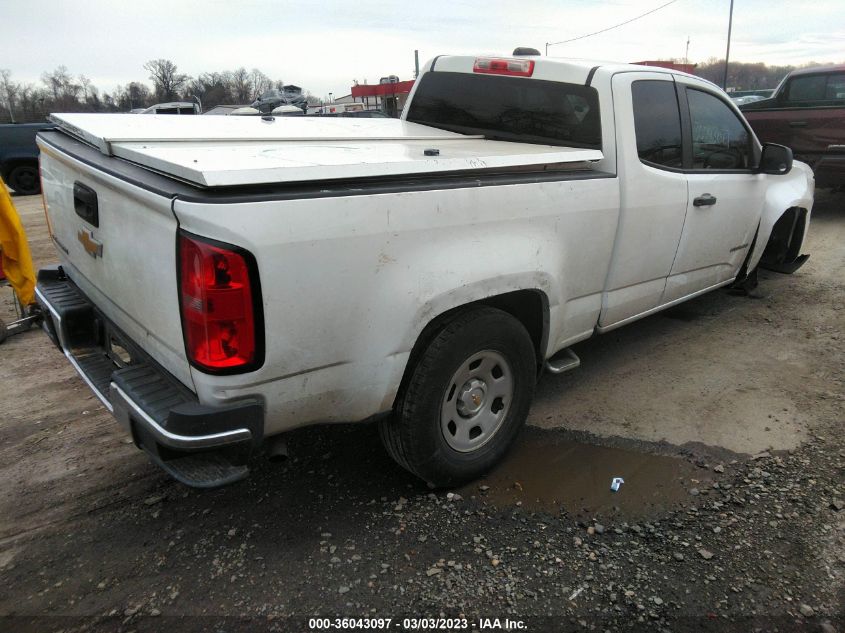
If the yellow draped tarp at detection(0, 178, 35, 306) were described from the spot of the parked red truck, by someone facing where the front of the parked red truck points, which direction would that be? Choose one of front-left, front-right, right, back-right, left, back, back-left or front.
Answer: back-right

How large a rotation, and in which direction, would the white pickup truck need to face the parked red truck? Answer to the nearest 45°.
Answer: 0° — it already faces it

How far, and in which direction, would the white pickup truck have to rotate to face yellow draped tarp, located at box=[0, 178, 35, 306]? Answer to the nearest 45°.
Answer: approximately 90° to its left

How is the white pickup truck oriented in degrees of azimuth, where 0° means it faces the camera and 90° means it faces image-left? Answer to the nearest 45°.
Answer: approximately 225°

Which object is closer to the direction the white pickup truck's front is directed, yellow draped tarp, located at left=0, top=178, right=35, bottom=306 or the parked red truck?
the parked red truck

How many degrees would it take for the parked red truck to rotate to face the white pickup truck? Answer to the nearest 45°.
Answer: approximately 90° to its right

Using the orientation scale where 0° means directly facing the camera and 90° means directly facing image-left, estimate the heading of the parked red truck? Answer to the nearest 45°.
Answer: approximately 270°
